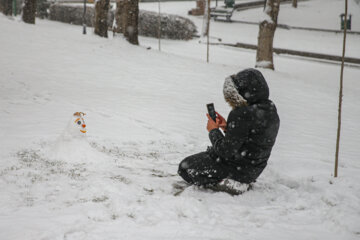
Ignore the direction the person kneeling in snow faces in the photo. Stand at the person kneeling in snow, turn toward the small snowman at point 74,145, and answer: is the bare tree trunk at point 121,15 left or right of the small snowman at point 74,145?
right

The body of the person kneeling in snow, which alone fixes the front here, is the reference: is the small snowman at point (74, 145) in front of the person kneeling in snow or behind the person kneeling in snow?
in front

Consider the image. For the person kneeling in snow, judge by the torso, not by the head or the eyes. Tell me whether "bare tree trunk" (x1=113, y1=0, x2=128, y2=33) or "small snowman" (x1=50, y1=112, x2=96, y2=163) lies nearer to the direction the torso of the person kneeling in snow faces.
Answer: the small snowman

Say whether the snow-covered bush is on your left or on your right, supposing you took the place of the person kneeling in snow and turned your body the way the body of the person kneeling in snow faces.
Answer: on your right

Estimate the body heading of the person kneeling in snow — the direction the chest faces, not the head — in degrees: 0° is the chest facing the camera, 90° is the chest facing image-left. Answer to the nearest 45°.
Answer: approximately 90°

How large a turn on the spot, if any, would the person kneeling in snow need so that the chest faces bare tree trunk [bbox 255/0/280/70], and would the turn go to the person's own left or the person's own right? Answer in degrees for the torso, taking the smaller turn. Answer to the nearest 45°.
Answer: approximately 90° to the person's own right

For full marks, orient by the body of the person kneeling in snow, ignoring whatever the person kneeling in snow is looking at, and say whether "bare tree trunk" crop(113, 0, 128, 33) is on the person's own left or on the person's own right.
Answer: on the person's own right
